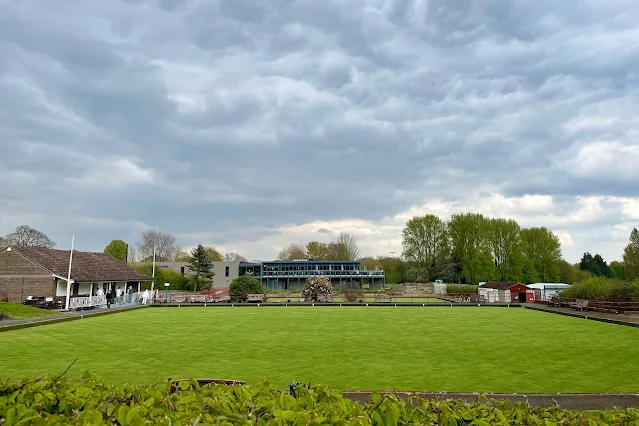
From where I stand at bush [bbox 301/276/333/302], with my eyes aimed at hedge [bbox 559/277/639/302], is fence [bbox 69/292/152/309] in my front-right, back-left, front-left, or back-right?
back-right

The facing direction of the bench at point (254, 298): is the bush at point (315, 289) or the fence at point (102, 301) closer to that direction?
the fence

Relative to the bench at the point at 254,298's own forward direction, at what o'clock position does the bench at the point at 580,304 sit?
the bench at the point at 580,304 is roughly at 10 o'clock from the bench at the point at 254,298.

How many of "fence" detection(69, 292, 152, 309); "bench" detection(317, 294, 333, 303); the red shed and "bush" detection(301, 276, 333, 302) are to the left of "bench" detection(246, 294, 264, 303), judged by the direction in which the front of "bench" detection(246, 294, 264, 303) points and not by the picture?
3

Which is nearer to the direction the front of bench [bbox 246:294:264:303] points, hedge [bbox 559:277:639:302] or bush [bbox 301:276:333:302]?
the hedge

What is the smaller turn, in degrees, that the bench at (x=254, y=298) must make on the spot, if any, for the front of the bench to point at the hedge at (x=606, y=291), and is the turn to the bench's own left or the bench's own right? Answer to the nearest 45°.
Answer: approximately 45° to the bench's own left

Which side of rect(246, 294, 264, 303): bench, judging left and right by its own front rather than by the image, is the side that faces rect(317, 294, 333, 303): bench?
left

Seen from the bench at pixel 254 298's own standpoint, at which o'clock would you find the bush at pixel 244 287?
The bush is roughly at 5 o'clock from the bench.

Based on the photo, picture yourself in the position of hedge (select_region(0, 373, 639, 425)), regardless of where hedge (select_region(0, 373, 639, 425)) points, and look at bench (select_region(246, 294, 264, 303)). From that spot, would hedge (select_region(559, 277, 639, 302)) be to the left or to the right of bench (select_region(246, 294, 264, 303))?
right

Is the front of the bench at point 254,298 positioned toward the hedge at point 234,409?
yes

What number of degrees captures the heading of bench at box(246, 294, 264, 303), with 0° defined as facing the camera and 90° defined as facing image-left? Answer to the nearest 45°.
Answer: approximately 0°

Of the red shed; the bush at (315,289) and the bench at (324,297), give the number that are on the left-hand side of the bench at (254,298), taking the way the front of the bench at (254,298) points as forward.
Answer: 3

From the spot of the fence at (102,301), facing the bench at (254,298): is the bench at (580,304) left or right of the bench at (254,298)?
right

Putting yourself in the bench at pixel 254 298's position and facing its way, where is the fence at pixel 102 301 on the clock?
The fence is roughly at 2 o'clock from the bench.

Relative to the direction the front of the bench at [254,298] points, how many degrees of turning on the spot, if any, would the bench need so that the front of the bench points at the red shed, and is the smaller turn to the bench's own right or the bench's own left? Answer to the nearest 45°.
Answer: approximately 90° to the bench's own left
